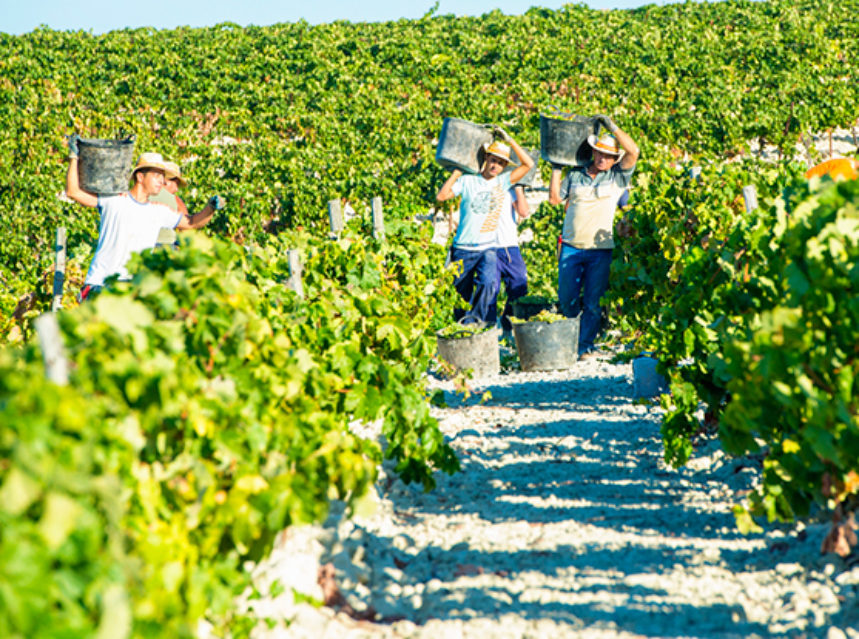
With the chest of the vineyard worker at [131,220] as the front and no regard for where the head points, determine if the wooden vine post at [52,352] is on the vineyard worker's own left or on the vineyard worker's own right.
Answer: on the vineyard worker's own right

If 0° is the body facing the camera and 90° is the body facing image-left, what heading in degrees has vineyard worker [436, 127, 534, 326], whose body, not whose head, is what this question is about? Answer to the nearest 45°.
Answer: approximately 0°

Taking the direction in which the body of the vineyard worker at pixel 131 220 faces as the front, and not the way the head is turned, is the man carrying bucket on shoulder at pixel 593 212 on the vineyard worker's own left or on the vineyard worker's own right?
on the vineyard worker's own left

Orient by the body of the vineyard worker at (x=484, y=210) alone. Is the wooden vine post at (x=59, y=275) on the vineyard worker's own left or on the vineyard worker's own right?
on the vineyard worker's own right

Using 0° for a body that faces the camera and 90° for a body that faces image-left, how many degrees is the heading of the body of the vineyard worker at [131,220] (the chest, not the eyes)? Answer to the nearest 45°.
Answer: approximately 315°

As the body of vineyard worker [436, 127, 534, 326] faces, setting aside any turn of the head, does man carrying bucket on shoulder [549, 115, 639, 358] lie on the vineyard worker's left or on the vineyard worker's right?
on the vineyard worker's left

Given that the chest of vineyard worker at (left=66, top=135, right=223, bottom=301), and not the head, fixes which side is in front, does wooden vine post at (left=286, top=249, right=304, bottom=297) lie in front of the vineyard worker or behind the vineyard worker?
in front

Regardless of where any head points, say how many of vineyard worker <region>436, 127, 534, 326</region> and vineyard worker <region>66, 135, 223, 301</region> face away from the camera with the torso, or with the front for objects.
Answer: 0

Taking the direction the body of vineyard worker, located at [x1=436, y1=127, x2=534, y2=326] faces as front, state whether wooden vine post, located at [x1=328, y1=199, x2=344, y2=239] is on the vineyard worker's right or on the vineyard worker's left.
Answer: on the vineyard worker's right
